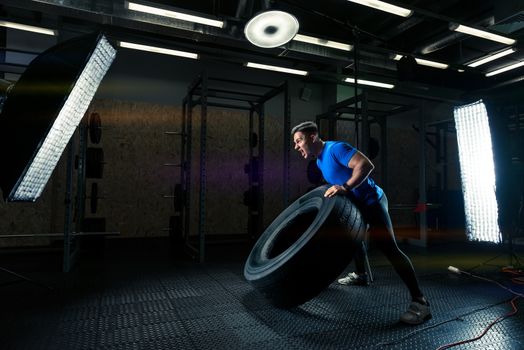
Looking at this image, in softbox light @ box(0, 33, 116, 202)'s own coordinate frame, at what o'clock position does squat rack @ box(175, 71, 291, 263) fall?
The squat rack is roughly at 10 o'clock from the softbox light.

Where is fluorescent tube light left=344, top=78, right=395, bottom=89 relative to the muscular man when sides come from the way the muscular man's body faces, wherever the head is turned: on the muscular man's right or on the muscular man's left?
on the muscular man's right

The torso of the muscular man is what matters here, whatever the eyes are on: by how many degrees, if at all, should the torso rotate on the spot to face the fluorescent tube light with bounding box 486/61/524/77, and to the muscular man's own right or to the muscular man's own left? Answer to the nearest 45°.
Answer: approximately 135° to the muscular man's own right

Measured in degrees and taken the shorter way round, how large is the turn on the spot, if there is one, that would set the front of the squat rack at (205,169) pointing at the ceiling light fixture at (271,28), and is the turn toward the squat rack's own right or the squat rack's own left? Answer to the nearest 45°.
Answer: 0° — it already faces it

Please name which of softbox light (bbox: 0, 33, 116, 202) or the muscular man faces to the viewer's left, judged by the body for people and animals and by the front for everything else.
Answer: the muscular man

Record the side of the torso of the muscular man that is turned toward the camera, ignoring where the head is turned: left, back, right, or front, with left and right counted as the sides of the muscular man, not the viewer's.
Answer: left

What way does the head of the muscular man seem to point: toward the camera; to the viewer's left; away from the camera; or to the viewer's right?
to the viewer's left

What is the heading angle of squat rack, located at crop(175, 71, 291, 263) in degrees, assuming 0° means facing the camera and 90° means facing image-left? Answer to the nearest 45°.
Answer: approximately 315°

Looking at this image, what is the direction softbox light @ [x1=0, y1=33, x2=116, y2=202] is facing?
to the viewer's right

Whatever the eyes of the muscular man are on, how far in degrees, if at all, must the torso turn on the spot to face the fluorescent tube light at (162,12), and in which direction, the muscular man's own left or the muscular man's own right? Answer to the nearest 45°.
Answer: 0° — they already face it

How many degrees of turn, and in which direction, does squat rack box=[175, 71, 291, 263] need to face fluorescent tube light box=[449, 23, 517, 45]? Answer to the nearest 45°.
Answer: approximately 45° to its left

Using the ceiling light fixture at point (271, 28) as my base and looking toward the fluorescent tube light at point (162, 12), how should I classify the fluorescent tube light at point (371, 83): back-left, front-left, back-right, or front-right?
back-right

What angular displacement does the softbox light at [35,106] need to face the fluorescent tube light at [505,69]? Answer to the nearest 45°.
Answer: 0° — it already faces it
